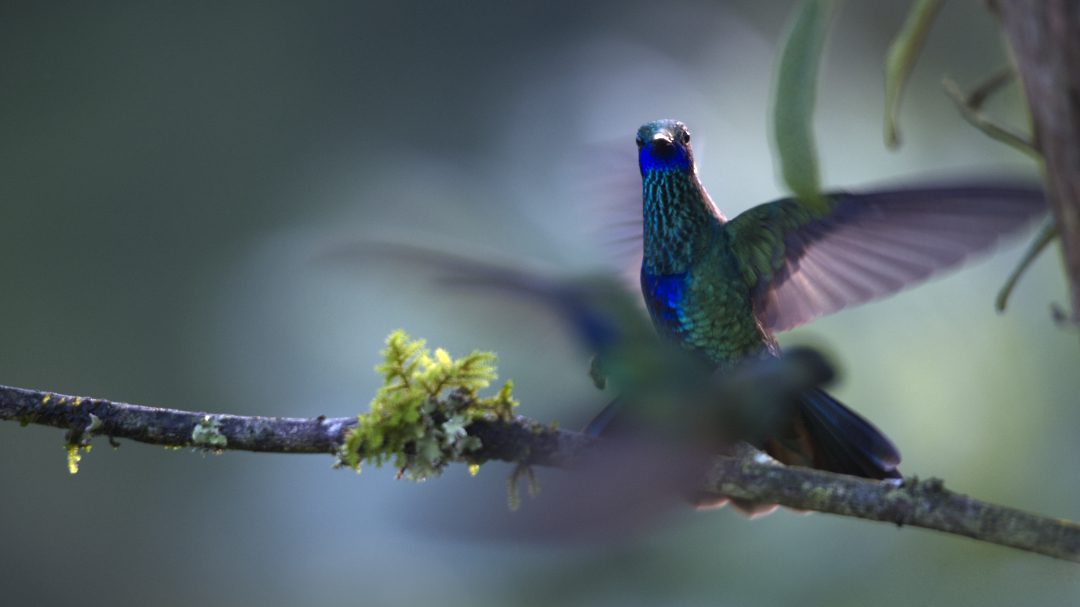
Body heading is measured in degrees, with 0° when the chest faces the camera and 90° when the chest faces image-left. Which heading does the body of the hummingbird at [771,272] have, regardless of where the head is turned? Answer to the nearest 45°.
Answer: approximately 45°

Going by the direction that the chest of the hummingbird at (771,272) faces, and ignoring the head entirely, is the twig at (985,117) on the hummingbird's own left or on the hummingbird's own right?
on the hummingbird's own left

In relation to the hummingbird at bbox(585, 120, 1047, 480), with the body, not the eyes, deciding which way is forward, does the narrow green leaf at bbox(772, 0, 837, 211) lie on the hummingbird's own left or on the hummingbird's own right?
on the hummingbird's own left
